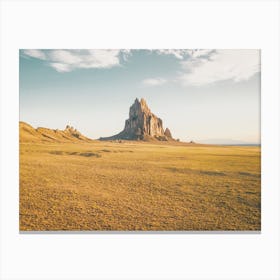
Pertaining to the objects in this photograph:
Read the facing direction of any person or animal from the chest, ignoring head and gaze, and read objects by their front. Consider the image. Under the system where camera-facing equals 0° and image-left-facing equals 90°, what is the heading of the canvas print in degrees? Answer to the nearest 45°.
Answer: approximately 0°
